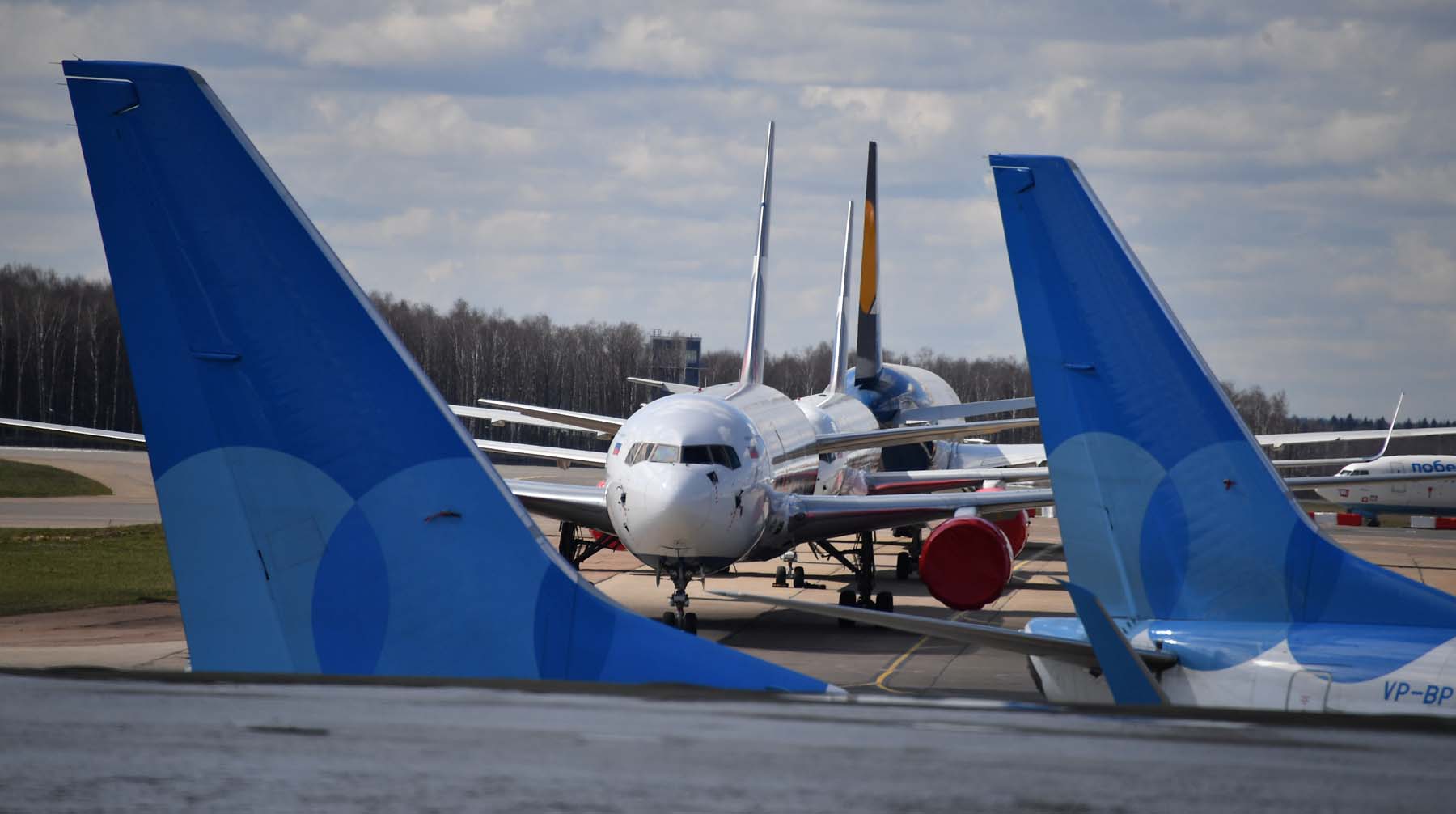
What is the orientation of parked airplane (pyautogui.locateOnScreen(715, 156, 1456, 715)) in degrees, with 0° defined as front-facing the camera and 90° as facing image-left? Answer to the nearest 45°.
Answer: approximately 315°
